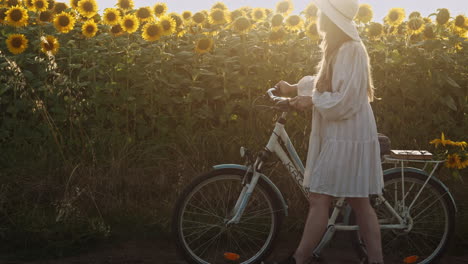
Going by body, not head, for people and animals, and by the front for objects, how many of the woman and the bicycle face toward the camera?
0

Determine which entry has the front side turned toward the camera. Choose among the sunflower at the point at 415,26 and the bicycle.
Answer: the sunflower

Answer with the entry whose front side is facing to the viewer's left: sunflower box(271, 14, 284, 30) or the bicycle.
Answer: the bicycle

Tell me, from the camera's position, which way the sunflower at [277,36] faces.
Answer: facing the viewer

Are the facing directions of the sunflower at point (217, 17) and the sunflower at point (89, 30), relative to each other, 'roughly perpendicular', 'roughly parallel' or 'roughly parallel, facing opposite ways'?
roughly parallel

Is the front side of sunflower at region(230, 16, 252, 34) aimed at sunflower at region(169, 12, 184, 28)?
no

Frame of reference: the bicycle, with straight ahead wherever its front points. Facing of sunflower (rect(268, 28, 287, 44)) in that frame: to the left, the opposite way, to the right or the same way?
to the left

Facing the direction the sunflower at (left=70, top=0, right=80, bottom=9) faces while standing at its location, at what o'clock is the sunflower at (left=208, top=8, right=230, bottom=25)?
the sunflower at (left=208, top=8, right=230, bottom=25) is roughly at 10 o'clock from the sunflower at (left=70, top=0, right=80, bottom=9).

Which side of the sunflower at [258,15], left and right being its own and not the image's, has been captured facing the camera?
front

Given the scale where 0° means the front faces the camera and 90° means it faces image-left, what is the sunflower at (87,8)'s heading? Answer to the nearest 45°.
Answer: approximately 0°

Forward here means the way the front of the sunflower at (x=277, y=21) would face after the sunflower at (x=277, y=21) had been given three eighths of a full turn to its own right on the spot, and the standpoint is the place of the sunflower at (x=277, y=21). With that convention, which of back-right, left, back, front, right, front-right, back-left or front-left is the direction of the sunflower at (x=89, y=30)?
front-left

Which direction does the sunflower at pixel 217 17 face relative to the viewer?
toward the camera
